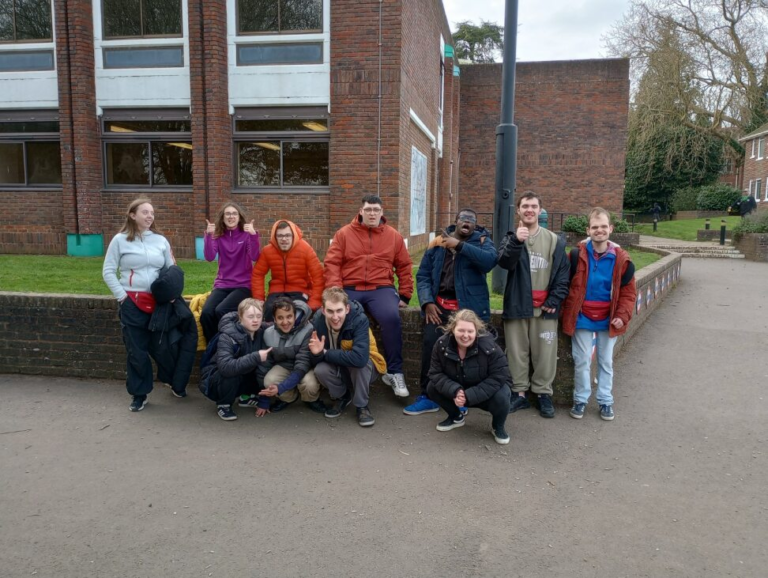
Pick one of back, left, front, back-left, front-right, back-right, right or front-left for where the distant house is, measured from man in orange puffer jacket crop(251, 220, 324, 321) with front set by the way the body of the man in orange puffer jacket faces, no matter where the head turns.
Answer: back-left

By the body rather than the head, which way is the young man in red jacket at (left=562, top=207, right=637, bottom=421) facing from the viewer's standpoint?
toward the camera

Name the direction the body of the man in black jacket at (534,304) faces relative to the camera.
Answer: toward the camera

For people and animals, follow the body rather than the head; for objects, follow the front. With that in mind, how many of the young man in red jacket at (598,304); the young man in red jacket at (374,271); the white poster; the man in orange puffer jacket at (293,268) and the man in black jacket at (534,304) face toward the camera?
4

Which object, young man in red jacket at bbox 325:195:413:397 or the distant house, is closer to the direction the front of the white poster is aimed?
the distant house

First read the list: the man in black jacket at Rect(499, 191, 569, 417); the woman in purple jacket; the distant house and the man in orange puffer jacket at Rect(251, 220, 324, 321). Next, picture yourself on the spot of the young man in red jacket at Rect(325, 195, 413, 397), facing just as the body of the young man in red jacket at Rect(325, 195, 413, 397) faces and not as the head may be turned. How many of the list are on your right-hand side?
2

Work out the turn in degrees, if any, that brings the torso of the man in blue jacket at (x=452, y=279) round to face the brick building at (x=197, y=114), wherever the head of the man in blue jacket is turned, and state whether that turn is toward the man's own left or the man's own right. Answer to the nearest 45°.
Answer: approximately 90° to the man's own right

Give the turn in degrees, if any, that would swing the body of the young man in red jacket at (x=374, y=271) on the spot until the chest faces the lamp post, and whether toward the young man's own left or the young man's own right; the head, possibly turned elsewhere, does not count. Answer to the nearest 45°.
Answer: approximately 135° to the young man's own left

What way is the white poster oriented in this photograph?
to the viewer's right

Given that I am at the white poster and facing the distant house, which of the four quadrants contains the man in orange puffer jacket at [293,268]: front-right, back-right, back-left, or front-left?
back-right

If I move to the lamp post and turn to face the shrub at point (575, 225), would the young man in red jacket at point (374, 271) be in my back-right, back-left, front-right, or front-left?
back-left

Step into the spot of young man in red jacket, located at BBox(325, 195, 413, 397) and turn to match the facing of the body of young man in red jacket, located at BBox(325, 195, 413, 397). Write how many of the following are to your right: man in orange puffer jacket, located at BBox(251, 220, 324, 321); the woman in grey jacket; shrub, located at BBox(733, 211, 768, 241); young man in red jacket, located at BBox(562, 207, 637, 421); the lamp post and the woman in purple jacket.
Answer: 3

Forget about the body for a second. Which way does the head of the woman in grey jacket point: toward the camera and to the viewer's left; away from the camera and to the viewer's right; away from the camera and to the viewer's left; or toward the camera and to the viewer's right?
toward the camera and to the viewer's right

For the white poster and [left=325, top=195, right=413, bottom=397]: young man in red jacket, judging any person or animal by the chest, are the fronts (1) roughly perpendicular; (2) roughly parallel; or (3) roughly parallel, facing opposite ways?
roughly perpendicular
